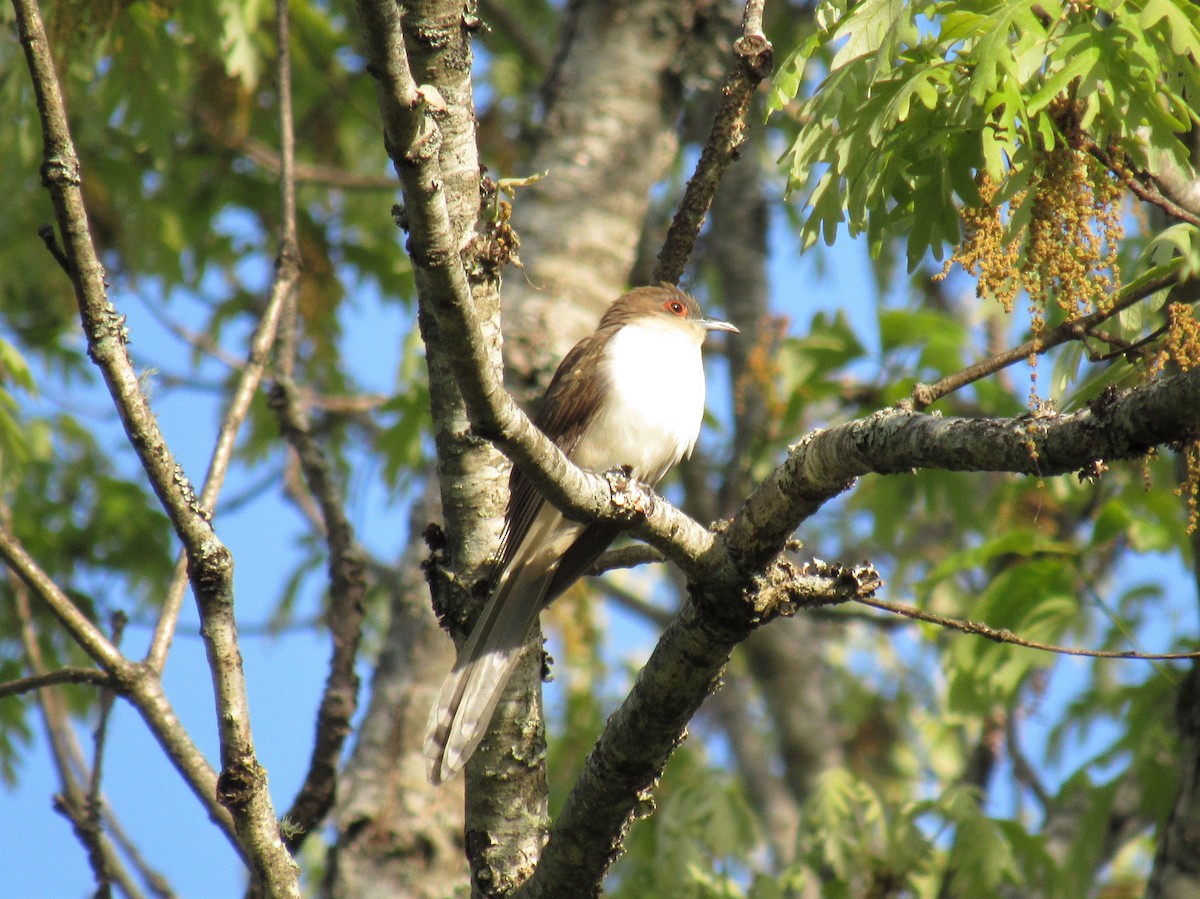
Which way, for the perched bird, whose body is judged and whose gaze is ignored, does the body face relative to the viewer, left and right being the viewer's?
facing the viewer and to the right of the viewer
